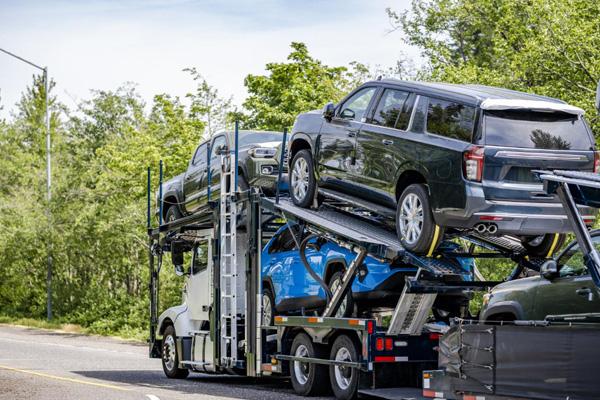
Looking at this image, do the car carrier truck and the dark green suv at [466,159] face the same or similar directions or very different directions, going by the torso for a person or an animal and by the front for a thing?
same or similar directions

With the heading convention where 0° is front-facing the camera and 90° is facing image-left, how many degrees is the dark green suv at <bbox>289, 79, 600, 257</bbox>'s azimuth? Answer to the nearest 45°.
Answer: approximately 135°

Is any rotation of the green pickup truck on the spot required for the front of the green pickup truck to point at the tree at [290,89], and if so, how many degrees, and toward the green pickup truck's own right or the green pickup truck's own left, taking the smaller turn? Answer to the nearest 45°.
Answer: approximately 135° to the green pickup truck's own left

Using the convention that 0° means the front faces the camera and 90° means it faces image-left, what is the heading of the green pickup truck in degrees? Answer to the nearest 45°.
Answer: approximately 315°

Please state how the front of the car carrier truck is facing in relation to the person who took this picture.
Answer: facing away from the viewer and to the left of the viewer

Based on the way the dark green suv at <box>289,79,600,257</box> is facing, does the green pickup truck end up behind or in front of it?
in front
